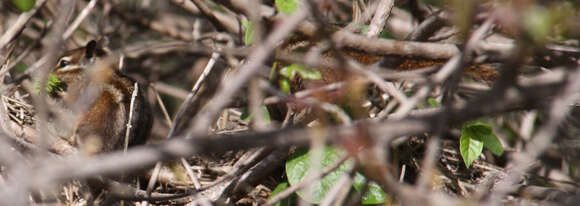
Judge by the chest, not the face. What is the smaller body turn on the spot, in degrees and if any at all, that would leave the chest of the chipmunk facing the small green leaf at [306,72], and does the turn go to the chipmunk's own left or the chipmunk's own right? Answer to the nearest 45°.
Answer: approximately 135° to the chipmunk's own left

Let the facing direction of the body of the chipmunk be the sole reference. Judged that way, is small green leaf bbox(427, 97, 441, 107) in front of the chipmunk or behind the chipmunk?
behind

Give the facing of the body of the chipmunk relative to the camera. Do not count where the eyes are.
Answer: to the viewer's left

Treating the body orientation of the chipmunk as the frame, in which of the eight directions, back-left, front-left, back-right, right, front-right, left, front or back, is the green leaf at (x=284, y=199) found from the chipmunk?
back-left

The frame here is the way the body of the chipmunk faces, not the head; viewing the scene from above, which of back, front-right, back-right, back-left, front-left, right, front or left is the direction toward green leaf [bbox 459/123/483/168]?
back-left

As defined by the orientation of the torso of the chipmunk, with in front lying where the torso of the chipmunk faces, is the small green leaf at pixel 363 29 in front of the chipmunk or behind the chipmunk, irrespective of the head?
behind

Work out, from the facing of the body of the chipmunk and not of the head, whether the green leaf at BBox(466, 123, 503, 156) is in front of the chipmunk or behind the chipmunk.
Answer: behind

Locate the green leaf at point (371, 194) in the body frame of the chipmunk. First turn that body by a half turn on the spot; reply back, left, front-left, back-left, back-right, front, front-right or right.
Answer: front-right
